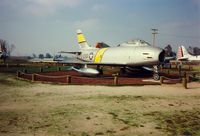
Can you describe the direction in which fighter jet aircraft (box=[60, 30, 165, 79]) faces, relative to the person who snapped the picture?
facing the viewer and to the right of the viewer
